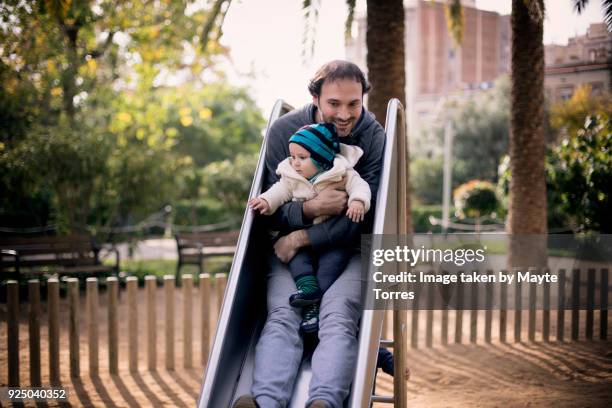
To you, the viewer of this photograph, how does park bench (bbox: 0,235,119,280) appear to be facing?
facing the viewer and to the right of the viewer

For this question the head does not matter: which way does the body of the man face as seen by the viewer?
toward the camera

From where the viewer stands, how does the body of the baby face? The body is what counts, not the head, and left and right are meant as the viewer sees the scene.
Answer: facing the viewer and to the left of the viewer

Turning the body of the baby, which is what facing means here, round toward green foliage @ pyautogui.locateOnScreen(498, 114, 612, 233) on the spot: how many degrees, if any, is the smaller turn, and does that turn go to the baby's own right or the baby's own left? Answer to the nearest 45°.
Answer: approximately 180°

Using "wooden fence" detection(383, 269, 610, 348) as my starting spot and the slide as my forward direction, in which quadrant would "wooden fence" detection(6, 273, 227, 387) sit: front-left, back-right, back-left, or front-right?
front-right

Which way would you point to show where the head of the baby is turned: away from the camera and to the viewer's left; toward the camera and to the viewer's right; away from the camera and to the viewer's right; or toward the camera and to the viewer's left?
toward the camera and to the viewer's left

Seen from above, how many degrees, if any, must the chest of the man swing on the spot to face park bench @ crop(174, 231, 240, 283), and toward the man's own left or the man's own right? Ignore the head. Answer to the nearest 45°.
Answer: approximately 180°

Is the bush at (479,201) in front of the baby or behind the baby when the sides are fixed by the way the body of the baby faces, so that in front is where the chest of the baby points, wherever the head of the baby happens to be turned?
behind

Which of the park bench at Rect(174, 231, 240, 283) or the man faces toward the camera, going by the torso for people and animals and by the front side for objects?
the man

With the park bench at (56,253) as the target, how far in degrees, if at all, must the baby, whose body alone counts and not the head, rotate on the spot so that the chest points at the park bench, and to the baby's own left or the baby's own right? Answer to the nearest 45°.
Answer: approximately 90° to the baby's own right
